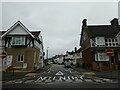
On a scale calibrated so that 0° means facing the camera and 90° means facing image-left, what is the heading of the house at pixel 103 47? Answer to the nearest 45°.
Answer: approximately 0°

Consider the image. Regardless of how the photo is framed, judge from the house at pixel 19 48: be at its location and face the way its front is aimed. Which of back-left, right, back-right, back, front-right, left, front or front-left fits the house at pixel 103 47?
left

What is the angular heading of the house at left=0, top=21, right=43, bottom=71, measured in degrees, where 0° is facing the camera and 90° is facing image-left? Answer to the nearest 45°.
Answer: approximately 0°

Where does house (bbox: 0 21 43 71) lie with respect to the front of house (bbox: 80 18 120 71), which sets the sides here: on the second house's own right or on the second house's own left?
on the second house's own right

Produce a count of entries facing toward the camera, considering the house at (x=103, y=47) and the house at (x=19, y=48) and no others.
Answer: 2
